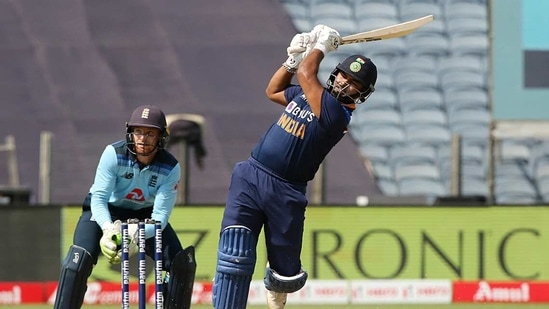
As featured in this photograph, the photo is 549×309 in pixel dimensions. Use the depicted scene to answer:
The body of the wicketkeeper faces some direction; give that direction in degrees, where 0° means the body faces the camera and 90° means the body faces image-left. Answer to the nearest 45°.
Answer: approximately 0°
